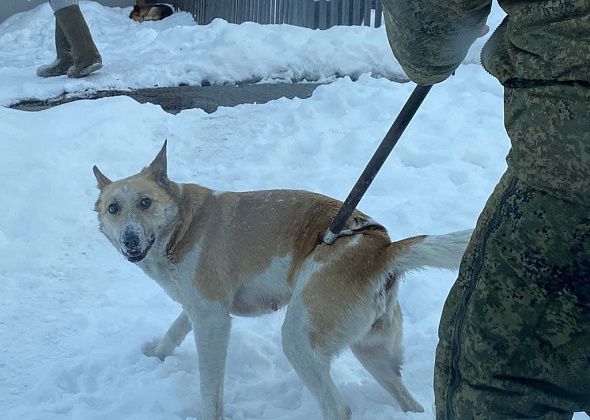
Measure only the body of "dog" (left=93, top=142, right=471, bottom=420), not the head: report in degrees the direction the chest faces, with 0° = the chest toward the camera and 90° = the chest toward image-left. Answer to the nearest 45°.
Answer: approximately 90°

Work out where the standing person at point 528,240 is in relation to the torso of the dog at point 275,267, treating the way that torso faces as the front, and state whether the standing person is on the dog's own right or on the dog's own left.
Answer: on the dog's own left

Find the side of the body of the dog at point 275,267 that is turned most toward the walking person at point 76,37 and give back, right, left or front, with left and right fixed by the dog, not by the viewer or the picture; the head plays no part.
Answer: right

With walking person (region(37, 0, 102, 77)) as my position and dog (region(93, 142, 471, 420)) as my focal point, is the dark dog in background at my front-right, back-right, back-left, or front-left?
back-left

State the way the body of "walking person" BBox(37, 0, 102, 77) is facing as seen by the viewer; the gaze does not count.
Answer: to the viewer's left
